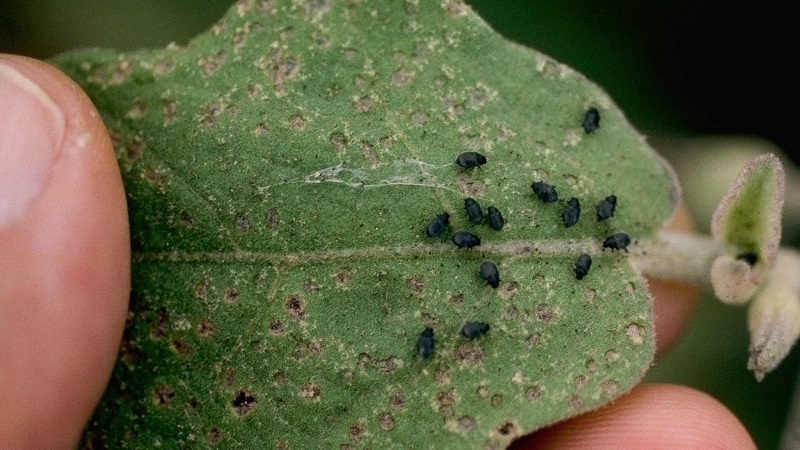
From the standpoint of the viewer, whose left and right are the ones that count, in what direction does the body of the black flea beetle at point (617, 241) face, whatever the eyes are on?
facing to the left of the viewer

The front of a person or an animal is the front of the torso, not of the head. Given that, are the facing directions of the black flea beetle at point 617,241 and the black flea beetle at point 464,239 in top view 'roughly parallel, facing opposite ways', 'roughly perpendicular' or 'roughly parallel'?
roughly parallel, facing opposite ways

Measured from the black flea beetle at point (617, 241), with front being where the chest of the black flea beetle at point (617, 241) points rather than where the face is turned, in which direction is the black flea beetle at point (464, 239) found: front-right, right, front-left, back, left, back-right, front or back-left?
front-left

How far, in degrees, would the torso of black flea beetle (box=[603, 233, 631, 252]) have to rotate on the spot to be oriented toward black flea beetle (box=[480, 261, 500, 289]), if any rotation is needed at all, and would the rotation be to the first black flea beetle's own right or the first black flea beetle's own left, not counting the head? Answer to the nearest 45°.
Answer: approximately 45° to the first black flea beetle's own left
